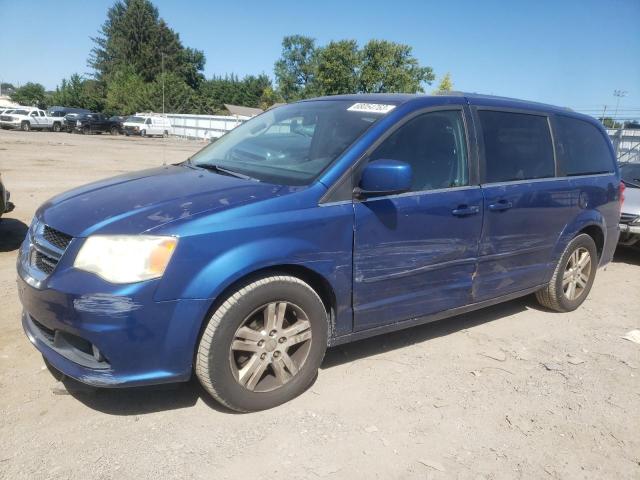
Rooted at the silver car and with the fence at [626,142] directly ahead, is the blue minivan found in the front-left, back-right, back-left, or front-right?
back-left

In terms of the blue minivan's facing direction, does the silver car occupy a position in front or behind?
behind

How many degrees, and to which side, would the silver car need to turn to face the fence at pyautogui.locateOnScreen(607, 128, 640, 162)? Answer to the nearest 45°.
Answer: approximately 135° to its right

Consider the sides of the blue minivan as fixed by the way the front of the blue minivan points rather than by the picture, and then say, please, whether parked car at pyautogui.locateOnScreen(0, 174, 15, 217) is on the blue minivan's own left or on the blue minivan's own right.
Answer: on the blue minivan's own right

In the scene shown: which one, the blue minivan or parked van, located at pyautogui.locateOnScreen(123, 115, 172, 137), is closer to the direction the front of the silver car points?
the blue minivan

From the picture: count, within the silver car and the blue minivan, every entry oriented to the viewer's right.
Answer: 0

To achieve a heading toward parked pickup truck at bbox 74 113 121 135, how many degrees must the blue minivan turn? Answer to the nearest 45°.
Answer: approximately 90° to its right

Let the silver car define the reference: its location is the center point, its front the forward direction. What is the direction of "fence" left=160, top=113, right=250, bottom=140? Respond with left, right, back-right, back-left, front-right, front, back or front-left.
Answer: right

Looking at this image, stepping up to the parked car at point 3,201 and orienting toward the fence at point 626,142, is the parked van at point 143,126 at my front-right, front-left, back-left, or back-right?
front-left

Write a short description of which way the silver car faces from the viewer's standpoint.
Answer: facing the viewer and to the left of the viewer

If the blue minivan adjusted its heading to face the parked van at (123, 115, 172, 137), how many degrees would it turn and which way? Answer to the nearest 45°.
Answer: approximately 135° to its right
